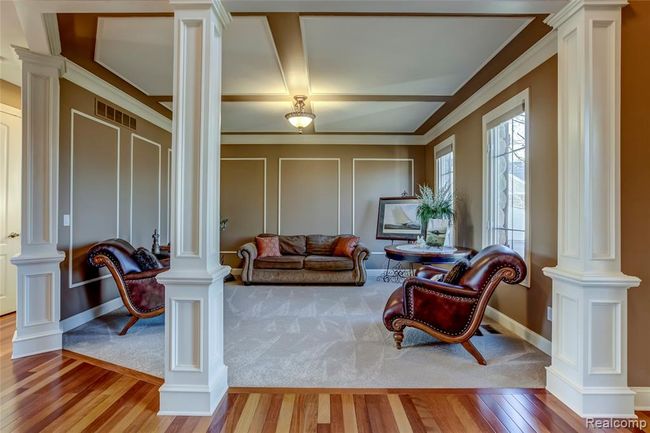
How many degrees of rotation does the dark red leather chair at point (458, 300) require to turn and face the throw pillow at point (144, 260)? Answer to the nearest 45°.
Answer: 0° — it already faces it

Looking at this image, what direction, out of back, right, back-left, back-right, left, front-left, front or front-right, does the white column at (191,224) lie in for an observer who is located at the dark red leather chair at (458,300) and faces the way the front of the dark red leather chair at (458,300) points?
front-left

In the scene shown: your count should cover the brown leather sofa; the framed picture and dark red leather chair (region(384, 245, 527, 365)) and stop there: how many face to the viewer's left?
1

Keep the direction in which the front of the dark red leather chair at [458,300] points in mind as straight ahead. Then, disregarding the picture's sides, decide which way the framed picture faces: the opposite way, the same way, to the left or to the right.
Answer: to the left

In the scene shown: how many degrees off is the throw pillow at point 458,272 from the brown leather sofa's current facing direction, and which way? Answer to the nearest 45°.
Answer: approximately 45° to its left

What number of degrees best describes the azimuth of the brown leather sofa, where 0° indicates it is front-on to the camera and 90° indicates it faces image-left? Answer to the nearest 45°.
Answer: approximately 0°

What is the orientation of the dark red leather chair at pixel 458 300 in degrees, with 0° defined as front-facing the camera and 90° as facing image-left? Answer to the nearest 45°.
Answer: approximately 90°
